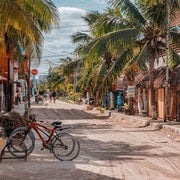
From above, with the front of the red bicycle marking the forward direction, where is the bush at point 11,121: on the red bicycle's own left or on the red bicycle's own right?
on the red bicycle's own right

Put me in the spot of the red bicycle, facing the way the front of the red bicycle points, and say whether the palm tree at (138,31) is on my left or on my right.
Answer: on my right

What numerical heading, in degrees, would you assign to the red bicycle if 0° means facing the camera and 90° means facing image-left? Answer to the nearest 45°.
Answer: approximately 90°

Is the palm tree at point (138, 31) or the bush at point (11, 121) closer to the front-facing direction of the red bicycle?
the bush
